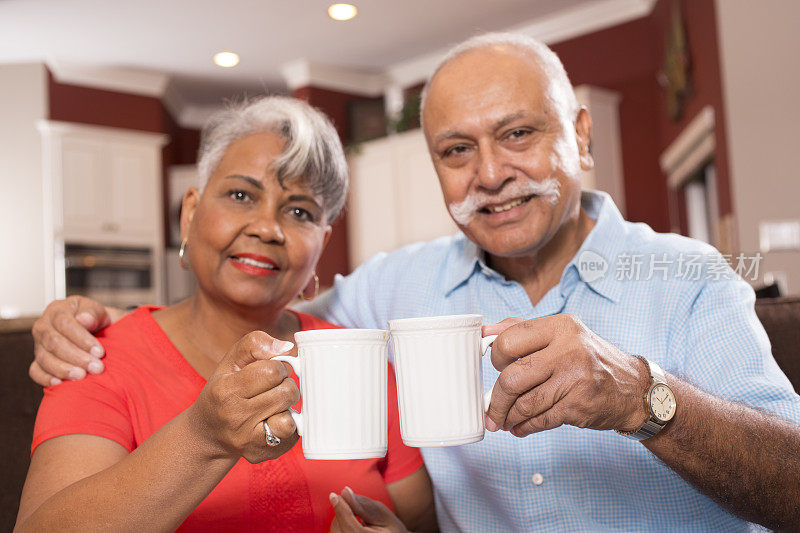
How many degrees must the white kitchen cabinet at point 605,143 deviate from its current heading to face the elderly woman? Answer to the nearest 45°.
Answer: approximately 45° to its left

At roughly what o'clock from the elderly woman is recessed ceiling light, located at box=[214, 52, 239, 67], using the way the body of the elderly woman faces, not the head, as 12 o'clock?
The recessed ceiling light is roughly at 6 o'clock from the elderly woman.

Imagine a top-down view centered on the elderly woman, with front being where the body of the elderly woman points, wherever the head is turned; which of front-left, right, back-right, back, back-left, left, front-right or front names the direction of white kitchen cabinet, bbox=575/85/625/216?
back-left

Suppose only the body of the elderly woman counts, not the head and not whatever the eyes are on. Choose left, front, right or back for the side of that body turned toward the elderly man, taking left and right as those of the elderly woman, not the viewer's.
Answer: left

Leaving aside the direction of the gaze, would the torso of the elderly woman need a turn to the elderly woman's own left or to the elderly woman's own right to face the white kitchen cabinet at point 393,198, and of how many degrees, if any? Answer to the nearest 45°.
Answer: approximately 180°

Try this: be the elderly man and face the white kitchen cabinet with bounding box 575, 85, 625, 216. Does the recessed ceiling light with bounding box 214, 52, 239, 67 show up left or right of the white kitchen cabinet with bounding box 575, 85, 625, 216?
left

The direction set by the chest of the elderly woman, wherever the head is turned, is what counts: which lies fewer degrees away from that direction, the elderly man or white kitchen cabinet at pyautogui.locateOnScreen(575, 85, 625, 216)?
the elderly man

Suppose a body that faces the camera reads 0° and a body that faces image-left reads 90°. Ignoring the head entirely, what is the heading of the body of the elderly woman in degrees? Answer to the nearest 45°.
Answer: approximately 0°

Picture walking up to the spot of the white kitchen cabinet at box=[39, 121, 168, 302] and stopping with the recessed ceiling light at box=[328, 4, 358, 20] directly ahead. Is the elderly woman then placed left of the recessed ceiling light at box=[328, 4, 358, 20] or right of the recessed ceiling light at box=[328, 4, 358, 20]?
right

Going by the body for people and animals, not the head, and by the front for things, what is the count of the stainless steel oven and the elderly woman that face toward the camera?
2
